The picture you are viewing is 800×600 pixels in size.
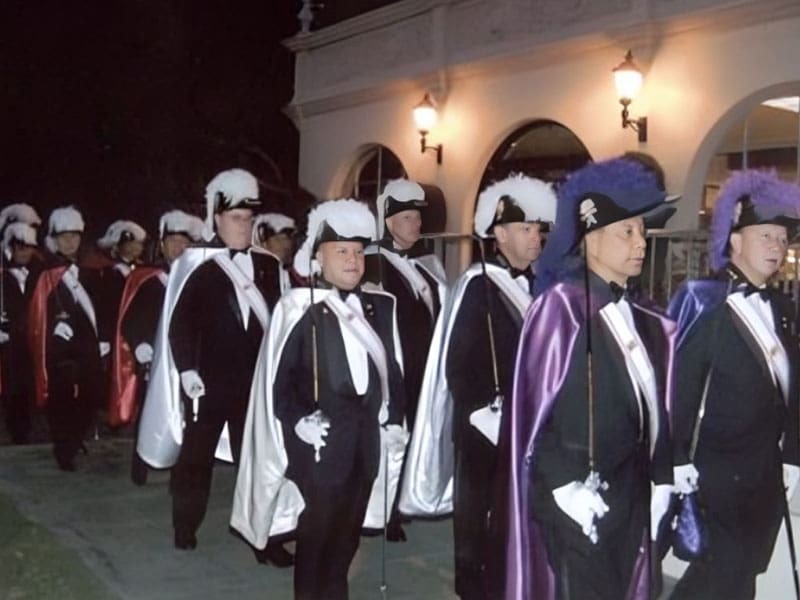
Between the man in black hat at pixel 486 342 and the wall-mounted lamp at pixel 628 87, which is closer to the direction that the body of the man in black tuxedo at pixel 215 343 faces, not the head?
the man in black hat

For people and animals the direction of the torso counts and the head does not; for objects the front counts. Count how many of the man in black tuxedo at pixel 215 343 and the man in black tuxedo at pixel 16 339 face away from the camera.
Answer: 0

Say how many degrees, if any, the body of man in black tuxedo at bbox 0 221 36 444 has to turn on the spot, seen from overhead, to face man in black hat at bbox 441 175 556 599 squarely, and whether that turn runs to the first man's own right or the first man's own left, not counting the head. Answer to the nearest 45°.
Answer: approximately 45° to the first man's own right

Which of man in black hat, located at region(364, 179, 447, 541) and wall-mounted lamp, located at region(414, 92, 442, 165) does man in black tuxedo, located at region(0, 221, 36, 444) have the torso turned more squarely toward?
the man in black hat

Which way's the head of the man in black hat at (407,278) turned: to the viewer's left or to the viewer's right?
to the viewer's right

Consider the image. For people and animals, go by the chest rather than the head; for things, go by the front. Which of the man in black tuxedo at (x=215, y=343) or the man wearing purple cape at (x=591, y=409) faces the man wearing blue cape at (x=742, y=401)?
the man in black tuxedo

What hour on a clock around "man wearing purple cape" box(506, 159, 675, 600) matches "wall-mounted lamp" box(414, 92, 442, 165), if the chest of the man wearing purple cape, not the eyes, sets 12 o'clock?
The wall-mounted lamp is roughly at 7 o'clock from the man wearing purple cape.

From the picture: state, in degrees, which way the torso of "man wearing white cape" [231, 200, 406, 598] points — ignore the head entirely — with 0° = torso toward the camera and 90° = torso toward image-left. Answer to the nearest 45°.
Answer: approximately 315°

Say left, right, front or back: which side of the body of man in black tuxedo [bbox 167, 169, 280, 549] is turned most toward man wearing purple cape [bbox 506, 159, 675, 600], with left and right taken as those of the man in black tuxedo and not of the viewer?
front

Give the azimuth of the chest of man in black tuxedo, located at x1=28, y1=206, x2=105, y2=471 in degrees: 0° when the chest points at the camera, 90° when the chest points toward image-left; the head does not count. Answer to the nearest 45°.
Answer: approximately 315°

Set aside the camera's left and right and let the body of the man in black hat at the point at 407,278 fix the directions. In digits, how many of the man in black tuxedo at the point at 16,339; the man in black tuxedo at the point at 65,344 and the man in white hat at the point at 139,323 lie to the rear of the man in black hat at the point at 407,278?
3

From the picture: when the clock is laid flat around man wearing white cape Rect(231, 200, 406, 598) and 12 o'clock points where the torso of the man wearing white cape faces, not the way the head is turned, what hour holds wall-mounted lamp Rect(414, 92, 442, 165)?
The wall-mounted lamp is roughly at 8 o'clock from the man wearing white cape.
